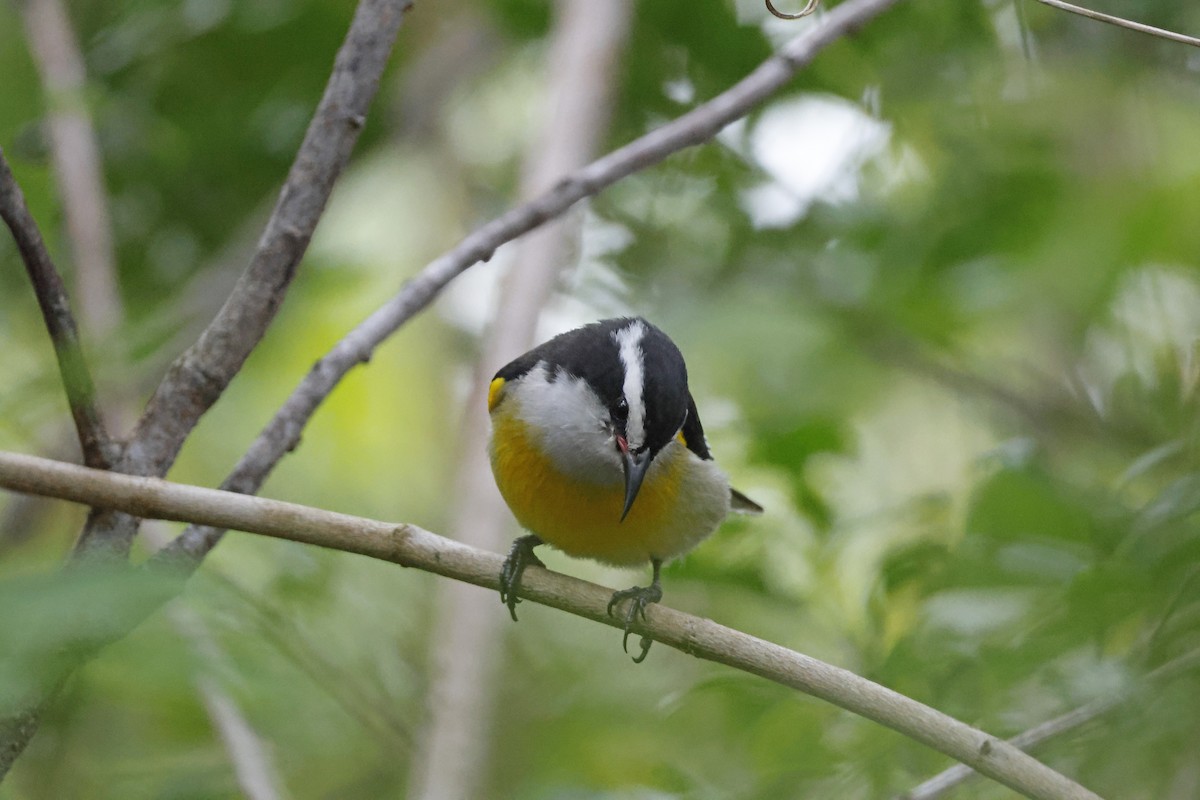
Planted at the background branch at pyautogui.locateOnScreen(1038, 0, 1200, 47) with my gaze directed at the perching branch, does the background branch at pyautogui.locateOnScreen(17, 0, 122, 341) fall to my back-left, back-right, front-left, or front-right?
front-right

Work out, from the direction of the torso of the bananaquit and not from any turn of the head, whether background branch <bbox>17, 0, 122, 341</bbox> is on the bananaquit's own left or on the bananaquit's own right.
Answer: on the bananaquit's own right

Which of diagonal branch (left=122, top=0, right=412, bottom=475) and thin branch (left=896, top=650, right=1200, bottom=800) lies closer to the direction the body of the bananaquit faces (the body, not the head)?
the diagonal branch

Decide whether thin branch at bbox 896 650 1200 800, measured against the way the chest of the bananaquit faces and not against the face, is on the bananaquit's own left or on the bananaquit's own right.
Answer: on the bananaquit's own left

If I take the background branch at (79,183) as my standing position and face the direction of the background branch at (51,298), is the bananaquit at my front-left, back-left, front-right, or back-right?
front-left

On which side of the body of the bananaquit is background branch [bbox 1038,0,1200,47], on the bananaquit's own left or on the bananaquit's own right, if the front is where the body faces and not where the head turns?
on the bananaquit's own left

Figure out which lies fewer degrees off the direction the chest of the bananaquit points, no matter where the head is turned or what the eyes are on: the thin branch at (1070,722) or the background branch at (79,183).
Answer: the background branch

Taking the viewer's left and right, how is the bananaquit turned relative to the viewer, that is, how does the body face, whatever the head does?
facing the viewer and to the left of the viewer
